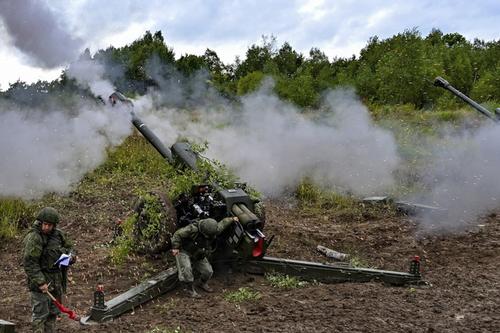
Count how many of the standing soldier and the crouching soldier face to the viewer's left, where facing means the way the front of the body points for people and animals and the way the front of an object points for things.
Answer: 0

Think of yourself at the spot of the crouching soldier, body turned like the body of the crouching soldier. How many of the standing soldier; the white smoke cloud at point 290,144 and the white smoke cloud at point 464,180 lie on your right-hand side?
1

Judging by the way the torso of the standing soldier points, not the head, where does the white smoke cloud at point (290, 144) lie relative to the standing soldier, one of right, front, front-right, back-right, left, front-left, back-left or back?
left

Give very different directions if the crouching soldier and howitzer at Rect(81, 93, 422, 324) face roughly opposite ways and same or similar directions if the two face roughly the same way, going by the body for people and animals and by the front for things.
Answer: very different directions

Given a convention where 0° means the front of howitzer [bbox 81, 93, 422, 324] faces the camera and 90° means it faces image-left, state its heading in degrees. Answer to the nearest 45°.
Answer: approximately 135°

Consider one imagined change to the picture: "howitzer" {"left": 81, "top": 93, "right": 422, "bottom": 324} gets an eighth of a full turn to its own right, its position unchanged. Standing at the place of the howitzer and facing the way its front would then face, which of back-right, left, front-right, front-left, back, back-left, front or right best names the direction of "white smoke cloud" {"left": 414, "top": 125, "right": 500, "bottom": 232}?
front-right

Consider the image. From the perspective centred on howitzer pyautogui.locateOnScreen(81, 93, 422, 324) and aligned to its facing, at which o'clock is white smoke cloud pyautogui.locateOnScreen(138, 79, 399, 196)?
The white smoke cloud is roughly at 2 o'clock from the howitzer.

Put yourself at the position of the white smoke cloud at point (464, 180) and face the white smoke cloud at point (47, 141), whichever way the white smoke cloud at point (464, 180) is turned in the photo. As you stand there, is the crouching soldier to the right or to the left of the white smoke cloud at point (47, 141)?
left
